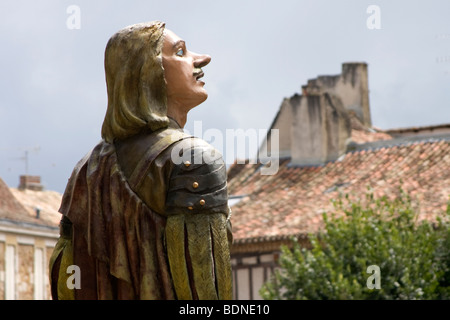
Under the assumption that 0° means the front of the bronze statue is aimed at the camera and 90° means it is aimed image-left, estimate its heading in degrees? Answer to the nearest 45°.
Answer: approximately 225°

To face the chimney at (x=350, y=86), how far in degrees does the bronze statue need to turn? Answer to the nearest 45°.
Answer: approximately 45° to its left

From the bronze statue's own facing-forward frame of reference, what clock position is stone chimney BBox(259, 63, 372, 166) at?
The stone chimney is roughly at 11 o'clock from the bronze statue.
